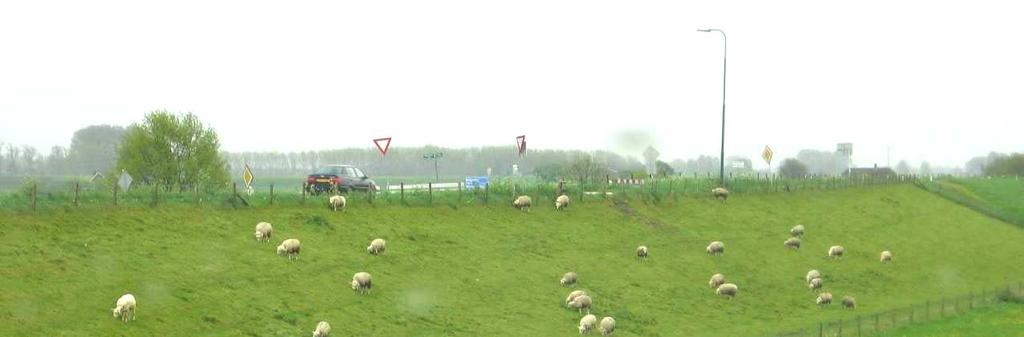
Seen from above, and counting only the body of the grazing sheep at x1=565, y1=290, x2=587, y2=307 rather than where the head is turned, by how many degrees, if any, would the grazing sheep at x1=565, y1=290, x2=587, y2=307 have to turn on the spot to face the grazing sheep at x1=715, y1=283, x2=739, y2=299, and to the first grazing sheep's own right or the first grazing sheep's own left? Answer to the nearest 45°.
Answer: approximately 135° to the first grazing sheep's own right

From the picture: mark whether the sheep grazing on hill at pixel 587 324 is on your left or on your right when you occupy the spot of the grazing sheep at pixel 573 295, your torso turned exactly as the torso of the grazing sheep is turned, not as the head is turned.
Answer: on your left

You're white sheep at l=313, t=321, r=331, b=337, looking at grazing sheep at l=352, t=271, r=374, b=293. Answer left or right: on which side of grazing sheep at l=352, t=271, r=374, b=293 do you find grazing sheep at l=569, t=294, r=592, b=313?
right

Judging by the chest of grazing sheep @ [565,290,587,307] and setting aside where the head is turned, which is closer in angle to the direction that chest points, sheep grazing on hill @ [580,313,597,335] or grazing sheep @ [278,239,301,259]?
the grazing sheep

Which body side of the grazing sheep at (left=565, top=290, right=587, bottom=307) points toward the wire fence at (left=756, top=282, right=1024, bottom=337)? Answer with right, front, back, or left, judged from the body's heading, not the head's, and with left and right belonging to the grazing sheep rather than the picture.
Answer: back

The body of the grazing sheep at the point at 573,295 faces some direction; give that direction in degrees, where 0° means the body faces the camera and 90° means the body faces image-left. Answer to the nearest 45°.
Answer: approximately 90°
